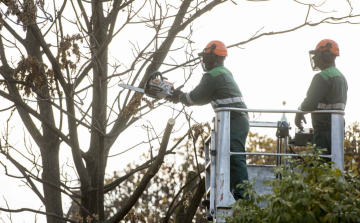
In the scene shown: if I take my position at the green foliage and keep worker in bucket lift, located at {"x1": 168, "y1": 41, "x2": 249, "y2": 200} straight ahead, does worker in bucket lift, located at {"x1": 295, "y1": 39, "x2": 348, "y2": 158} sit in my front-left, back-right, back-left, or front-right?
front-right

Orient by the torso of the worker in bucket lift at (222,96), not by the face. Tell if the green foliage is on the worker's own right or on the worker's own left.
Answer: on the worker's own left

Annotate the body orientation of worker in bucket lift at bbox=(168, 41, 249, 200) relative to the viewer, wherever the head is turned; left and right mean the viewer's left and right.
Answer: facing to the left of the viewer

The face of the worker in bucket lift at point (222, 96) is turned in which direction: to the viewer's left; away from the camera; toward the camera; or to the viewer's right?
to the viewer's left

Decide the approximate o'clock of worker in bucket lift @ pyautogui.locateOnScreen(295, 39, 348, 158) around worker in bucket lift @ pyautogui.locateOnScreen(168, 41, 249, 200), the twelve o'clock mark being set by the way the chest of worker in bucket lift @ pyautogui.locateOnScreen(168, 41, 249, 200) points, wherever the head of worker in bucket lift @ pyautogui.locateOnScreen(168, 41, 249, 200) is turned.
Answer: worker in bucket lift @ pyautogui.locateOnScreen(295, 39, 348, 158) is roughly at 6 o'clock from worker in bucket lift @ pyautogui.locateOnScreen(168, 41, 249, 200).

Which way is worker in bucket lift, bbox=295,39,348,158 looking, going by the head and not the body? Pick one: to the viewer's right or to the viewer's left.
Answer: to the viewer's left

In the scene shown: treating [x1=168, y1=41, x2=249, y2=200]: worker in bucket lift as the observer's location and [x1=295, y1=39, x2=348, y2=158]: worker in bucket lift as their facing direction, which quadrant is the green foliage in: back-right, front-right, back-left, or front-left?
front-right
